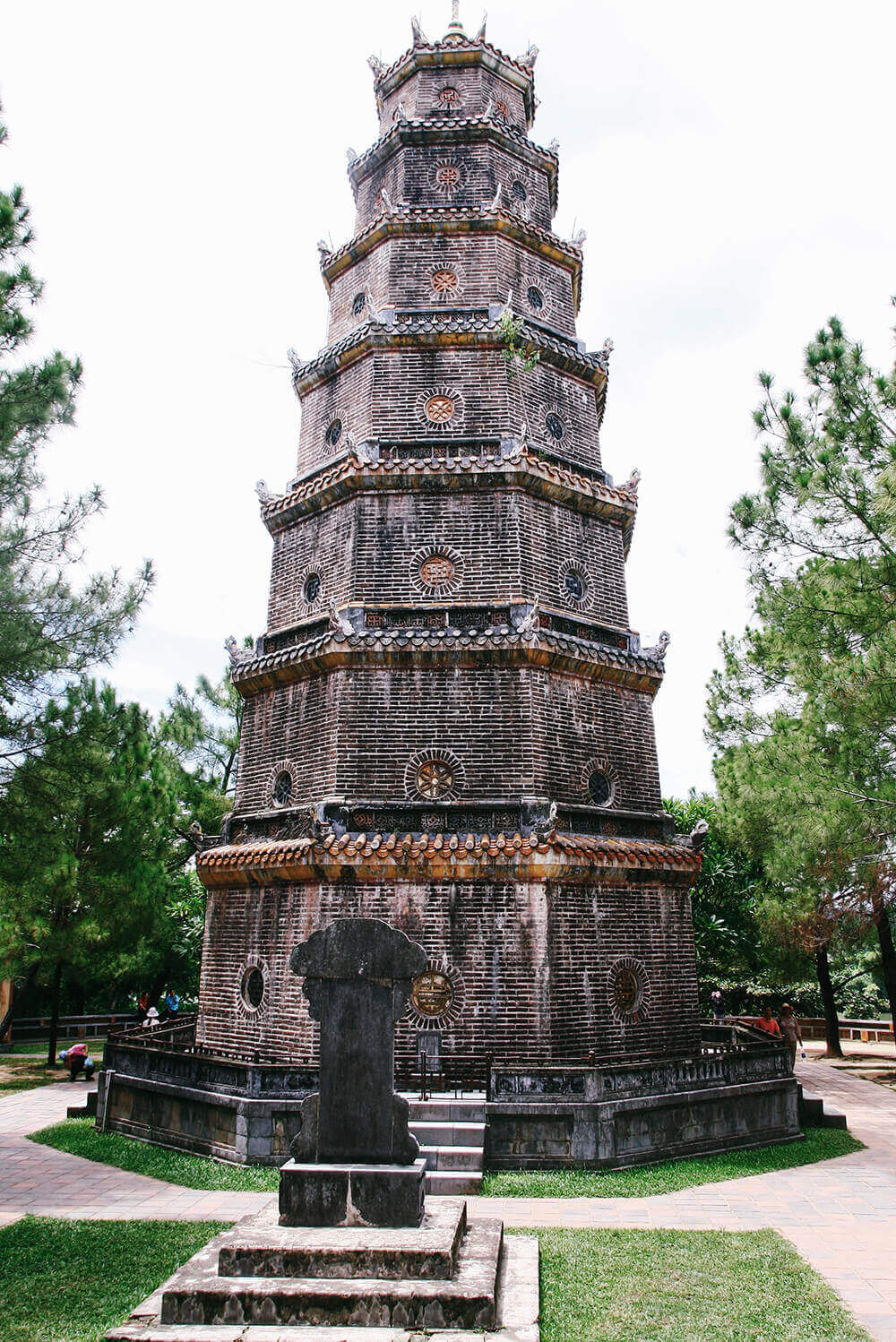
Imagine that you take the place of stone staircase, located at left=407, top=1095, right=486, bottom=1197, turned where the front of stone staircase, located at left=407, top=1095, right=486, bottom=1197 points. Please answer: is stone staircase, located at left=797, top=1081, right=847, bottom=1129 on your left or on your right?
on your left

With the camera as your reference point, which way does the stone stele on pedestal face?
facing the viewer

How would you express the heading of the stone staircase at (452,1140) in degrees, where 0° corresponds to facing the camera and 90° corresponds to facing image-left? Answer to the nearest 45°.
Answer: approximately 0°

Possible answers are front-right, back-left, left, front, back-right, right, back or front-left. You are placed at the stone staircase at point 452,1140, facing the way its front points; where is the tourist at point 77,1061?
back-right

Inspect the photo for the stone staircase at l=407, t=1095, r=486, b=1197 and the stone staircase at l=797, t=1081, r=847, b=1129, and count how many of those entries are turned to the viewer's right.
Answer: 1

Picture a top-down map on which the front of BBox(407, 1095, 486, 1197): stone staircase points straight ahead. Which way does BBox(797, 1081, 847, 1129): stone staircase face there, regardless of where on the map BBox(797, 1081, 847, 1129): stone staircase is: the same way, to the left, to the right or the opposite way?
to the left

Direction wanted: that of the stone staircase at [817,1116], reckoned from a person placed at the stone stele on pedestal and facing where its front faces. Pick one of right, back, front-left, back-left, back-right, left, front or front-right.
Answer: back-left

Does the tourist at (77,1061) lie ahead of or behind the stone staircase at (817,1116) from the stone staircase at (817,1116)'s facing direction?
behind

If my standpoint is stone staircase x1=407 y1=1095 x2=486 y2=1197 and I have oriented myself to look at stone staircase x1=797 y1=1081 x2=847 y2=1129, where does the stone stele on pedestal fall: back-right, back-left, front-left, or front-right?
back-right

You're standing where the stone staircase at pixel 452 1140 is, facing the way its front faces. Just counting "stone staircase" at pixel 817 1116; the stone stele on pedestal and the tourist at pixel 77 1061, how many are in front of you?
1

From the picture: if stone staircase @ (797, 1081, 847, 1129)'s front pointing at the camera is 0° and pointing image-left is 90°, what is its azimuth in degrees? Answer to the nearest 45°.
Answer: approximately 270°

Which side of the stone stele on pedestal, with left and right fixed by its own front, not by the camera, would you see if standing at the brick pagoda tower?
back
